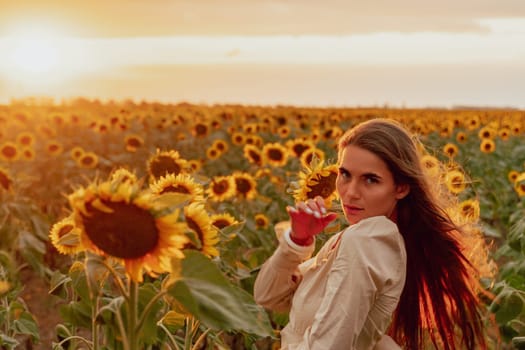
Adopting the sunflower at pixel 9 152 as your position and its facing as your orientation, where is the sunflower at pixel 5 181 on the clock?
the sunflower at pixel 5 181 is roughly at 12 o'clock from the sunflower at pixel 9 152.

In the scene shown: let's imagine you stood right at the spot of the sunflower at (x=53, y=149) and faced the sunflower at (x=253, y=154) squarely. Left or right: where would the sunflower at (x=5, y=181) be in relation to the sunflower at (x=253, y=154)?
right

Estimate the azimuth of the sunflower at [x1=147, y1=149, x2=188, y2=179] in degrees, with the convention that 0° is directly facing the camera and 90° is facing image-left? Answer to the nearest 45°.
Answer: approximately 0°

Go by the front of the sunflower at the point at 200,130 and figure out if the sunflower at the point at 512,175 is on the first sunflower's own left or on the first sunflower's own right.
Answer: on the first sunflower's own left

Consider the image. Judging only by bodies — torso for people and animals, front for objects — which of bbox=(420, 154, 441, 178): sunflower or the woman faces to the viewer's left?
the woman

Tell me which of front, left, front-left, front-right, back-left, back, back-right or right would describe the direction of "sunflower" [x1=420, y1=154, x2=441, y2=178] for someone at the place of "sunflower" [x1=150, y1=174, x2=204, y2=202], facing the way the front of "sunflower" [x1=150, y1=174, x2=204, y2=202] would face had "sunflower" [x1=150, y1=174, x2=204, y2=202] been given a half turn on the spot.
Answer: right

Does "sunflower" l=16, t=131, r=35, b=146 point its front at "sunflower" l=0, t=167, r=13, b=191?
yes
